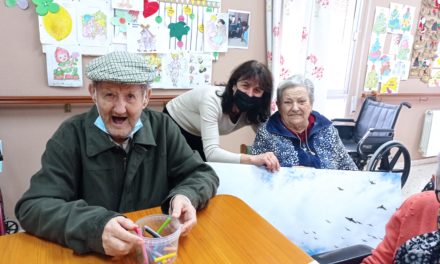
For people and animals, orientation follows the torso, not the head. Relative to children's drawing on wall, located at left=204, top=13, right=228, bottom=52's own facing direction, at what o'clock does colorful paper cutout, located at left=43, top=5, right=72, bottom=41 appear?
The colorful paper cutout is roughly at 2 o'clock from the children's drawing on wall.

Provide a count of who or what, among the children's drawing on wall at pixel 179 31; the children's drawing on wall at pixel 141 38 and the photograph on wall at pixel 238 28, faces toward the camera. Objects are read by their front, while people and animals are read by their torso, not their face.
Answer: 3

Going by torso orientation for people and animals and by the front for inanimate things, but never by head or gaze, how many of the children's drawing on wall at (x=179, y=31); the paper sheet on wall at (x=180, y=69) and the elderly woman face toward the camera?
3

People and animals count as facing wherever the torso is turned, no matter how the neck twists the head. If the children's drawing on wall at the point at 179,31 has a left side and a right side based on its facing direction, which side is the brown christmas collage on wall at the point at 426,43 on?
on its left

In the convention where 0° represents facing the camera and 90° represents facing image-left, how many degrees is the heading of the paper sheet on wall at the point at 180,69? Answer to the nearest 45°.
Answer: approximately 0°

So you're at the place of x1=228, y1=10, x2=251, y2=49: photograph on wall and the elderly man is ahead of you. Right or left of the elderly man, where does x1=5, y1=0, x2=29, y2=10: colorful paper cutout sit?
right

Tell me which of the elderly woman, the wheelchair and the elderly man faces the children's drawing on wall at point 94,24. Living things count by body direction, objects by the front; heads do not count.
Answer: the wheelchair

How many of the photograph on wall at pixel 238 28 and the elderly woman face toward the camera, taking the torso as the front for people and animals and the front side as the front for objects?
2

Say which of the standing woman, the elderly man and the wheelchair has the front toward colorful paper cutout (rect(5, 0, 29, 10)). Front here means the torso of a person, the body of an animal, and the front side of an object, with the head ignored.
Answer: the wheelchair

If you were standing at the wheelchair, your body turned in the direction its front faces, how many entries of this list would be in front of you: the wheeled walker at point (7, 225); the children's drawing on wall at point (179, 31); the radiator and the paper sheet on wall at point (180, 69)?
3

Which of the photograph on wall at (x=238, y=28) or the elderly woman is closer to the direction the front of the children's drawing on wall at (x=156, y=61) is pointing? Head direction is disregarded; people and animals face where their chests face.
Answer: the elderly woman

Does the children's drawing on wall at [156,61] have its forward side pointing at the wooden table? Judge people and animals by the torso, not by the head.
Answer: yes
